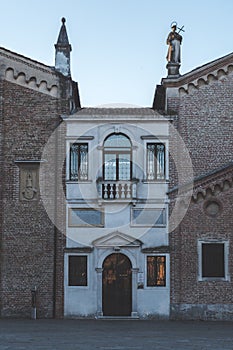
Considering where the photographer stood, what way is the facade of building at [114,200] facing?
facing the viewer
